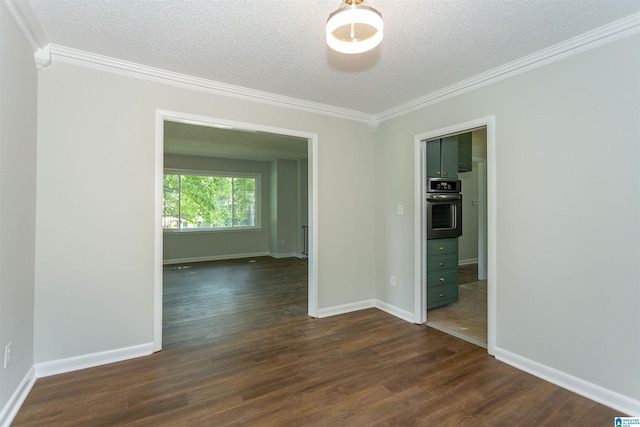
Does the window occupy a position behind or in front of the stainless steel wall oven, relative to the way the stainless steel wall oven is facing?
behind

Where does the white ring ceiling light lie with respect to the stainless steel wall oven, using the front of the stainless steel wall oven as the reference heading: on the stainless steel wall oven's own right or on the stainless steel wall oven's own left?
on the stainless steel wall oven's own right

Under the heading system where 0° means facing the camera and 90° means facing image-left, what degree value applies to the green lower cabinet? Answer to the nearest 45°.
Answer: approximately 315°

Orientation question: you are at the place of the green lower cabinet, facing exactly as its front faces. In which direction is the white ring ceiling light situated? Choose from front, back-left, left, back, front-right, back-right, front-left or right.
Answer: front-right

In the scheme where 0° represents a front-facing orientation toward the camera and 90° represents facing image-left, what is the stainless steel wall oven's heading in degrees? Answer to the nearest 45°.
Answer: approximately 315°
